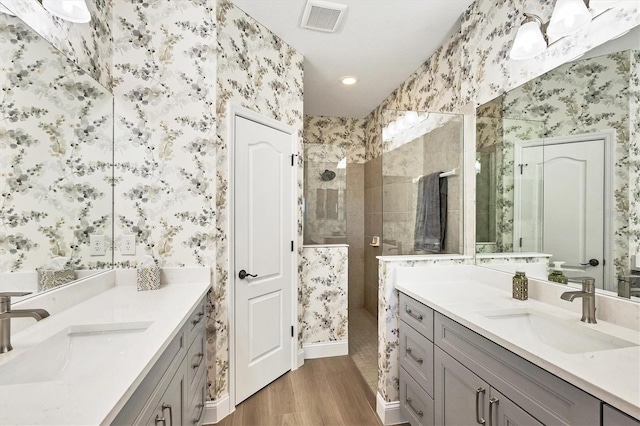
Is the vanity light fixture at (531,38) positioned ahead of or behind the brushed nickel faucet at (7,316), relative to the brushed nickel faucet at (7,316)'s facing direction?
ahead

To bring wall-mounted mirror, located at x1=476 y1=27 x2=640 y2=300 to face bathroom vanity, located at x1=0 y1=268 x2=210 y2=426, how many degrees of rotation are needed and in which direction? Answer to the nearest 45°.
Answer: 0° — it already faces it

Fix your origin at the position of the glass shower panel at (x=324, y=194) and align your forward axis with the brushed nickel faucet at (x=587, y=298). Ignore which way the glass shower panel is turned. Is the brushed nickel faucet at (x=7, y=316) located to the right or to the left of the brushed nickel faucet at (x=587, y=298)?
right

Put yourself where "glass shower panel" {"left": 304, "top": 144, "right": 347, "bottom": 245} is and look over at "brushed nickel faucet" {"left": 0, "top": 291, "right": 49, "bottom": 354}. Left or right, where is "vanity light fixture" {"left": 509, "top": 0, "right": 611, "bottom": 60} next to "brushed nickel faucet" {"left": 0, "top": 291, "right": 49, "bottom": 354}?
left

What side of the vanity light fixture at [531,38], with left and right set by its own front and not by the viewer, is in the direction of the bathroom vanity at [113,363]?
front

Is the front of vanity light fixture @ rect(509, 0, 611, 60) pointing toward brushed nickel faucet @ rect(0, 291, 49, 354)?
yes

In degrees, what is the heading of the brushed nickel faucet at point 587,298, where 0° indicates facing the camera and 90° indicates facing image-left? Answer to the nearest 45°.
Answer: approximately 45°
